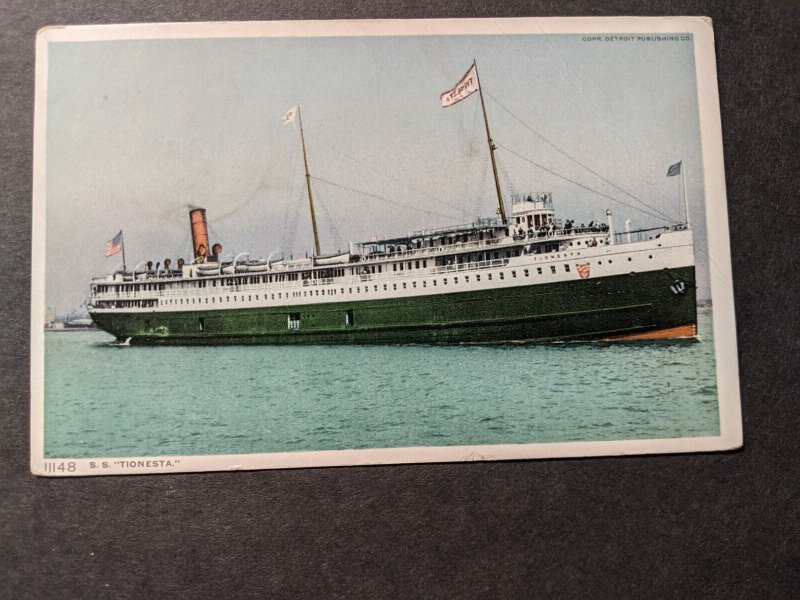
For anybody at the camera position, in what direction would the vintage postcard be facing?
facing the viewer
